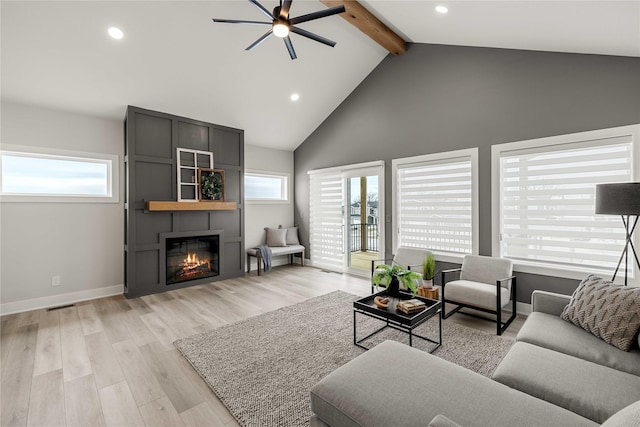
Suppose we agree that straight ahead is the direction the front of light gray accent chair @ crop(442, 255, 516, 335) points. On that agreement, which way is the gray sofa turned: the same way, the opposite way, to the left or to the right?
to the right

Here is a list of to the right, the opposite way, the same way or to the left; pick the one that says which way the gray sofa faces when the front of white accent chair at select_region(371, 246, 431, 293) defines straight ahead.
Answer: to the right

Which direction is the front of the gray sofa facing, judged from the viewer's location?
facing away from the viewer and to the left of the viewer

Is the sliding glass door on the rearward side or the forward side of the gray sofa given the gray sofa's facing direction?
on the forward side

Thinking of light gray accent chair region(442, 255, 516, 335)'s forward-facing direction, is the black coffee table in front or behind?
in front

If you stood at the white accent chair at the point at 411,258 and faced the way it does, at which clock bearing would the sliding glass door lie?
The sliding glass door is roughly at 3 o'clock from the white accent chair.

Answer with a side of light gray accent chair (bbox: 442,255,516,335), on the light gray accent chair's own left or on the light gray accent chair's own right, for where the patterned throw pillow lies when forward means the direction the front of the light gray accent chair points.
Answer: on the light gray accent chair's own left

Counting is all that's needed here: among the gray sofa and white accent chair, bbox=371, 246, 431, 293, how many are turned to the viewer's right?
0

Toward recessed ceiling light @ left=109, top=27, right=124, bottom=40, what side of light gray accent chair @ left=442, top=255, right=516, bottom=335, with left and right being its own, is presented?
front

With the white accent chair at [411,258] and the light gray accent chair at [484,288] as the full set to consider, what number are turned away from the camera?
0

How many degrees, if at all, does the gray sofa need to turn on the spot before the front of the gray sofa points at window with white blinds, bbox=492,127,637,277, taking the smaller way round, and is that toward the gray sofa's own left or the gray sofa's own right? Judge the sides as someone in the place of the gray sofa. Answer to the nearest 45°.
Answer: approximately 45° to the gray sofa's own right

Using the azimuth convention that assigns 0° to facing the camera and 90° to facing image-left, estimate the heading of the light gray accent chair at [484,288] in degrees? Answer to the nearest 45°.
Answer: approximately 45°

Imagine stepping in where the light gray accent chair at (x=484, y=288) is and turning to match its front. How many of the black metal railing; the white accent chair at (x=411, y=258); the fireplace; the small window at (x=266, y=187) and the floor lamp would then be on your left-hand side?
1

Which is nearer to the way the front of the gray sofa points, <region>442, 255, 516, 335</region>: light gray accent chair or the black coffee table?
the black coffee table

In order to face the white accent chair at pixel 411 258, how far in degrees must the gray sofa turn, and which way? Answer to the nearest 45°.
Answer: approximately 45° to its right
